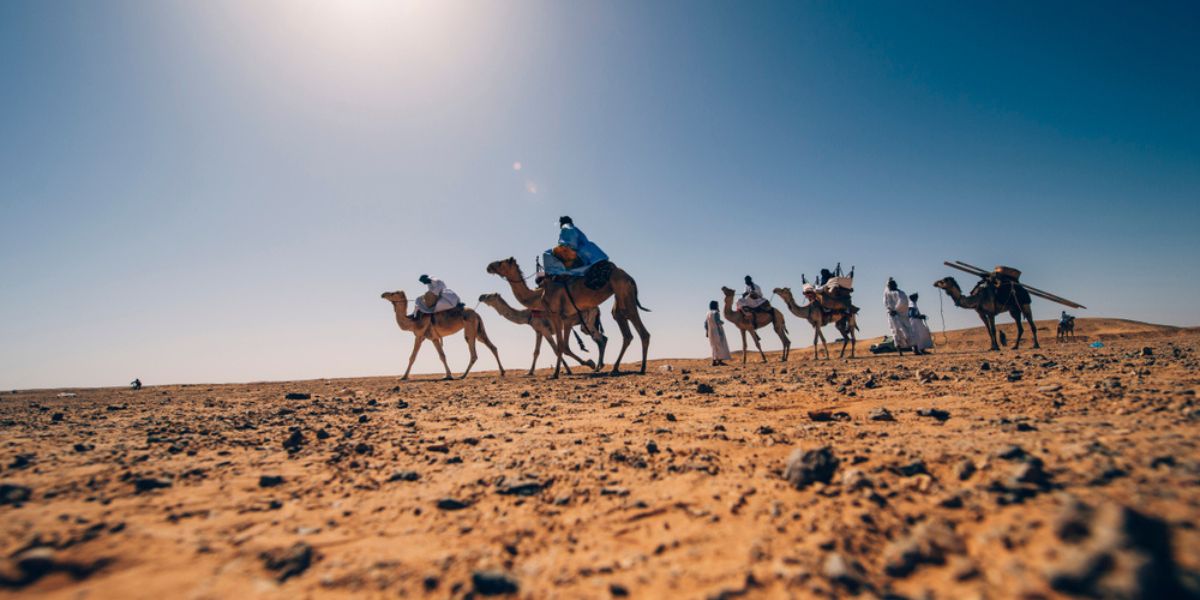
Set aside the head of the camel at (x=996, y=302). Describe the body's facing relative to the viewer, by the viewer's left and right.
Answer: facing to the left of the viewer

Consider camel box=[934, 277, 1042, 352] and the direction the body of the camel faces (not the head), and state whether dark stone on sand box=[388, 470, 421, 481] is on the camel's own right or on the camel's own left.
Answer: on the camel's own left

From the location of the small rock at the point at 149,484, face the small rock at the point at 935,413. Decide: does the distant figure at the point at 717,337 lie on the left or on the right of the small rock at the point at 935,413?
left

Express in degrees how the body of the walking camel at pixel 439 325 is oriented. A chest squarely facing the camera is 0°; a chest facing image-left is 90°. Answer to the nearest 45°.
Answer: approximately 90°

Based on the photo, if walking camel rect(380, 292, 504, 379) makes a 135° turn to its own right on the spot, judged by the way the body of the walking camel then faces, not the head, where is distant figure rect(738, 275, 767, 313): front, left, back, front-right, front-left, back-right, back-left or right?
front-right

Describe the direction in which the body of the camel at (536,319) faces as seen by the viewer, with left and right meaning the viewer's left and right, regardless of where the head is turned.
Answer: facing to the left of the viewer

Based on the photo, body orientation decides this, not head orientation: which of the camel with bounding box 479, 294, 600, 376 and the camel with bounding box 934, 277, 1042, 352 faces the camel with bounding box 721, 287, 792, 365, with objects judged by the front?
the camel with bounding box 934, 277, 1042, 352

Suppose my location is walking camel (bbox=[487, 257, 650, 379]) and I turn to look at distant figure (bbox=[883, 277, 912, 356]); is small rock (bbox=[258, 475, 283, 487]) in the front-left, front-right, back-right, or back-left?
back-right

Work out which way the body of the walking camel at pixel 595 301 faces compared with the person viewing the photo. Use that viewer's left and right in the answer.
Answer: facing to the left of the viewer

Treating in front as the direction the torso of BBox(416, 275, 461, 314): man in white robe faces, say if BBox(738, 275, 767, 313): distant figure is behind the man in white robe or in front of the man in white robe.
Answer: behind

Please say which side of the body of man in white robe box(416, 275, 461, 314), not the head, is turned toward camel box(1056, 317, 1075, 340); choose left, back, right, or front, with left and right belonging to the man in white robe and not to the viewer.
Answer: back

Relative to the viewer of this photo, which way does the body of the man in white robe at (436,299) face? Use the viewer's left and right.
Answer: facing to the left of the viewer

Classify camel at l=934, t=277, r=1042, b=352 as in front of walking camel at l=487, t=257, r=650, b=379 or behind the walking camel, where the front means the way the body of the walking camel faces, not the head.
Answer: behind

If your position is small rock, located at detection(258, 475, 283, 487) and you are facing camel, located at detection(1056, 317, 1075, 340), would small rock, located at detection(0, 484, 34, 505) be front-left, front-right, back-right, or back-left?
back-left

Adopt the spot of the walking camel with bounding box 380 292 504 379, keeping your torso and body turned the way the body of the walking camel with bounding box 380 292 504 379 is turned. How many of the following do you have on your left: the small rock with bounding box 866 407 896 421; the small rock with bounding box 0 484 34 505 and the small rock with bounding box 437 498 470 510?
3

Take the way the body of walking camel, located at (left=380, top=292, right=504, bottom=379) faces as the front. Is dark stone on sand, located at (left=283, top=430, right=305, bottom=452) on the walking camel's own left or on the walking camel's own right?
on the walking camel's own left

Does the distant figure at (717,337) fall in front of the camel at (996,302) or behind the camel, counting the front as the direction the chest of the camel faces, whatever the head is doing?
in front
